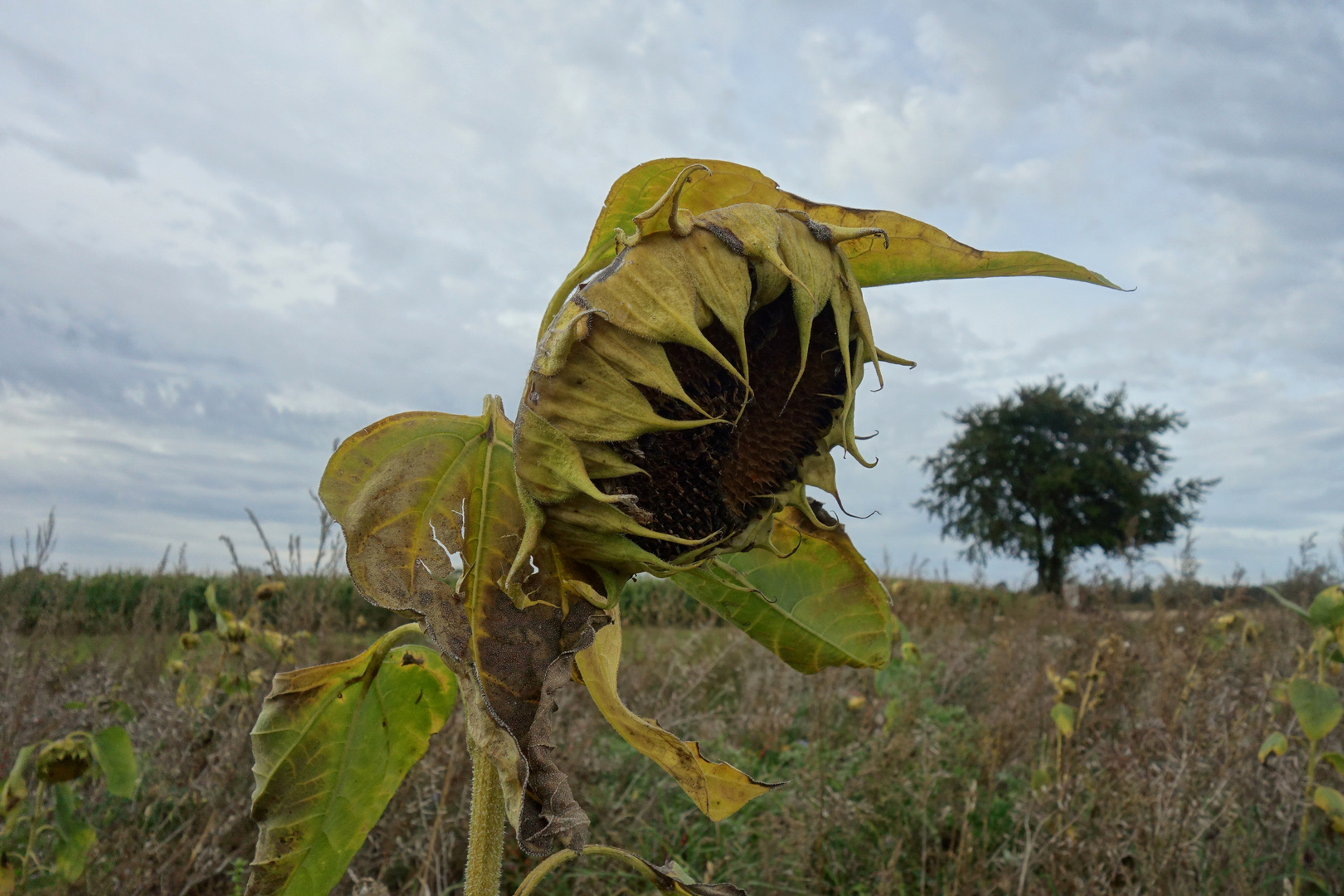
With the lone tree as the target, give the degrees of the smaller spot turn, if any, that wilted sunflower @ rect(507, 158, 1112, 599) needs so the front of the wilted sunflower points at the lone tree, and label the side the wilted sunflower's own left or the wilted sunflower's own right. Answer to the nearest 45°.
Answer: approximately 135° to the wilted sunflower's own left
